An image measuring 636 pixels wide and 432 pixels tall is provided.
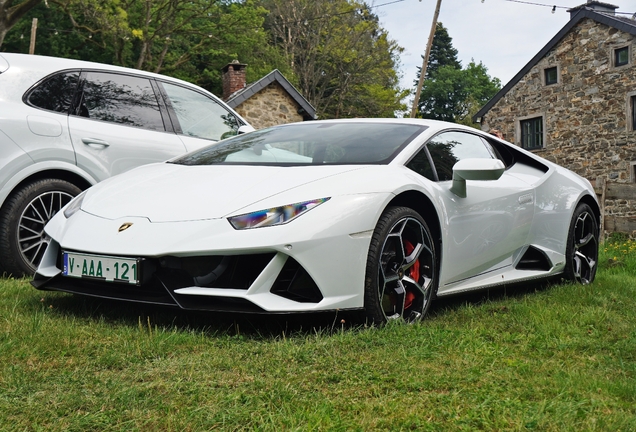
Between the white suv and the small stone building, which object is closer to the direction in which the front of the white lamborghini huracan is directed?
the white suv

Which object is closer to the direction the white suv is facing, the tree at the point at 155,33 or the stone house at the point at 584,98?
the stone house

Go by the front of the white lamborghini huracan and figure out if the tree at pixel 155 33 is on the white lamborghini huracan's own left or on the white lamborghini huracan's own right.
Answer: on the white lamborghini huracan's own right

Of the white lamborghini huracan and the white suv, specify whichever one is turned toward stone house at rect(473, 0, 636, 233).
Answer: the white suv

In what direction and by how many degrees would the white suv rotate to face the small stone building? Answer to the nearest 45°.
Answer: approximately 45° to its left

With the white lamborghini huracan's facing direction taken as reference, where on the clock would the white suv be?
The white suv is roughly at 3 o'clock from the white lamborghini huracan.

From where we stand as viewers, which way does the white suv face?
facing away from the viewer and to the right of the viewer

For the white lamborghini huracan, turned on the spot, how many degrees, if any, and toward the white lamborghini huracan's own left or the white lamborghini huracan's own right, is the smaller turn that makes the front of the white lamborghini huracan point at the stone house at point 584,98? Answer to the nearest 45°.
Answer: approximately 180°

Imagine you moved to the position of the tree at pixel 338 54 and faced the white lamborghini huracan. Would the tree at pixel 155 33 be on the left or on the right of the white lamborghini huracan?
right

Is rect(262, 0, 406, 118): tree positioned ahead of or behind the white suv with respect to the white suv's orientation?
ahead

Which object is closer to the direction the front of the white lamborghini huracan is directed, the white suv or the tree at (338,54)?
the white suv

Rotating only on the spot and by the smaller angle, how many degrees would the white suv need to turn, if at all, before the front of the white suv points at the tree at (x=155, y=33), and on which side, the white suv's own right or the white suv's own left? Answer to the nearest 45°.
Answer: approximately 45° to the white suv's own left
